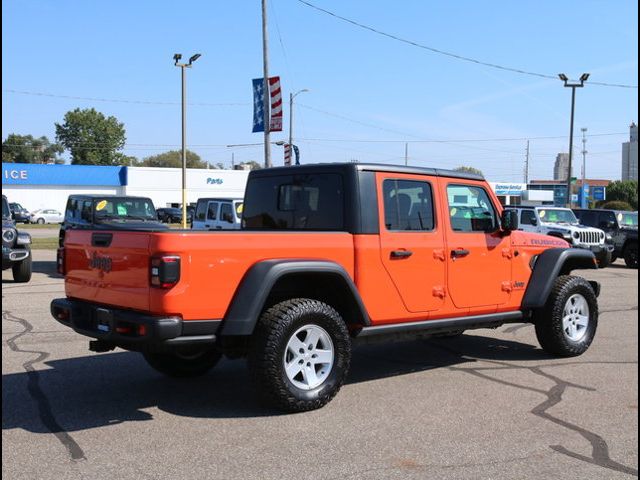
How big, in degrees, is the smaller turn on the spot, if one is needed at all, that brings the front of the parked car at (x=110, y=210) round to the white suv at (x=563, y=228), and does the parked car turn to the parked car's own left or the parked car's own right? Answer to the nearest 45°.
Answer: approximately 45° to the parked car's own left

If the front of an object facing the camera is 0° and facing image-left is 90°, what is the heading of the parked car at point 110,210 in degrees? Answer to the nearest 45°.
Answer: approximately 315°

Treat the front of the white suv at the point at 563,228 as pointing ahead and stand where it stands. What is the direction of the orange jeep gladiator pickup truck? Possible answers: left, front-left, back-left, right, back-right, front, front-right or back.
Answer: front-right

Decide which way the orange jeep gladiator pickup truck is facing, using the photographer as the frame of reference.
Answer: facing away from the viewer and to the right of the viewer

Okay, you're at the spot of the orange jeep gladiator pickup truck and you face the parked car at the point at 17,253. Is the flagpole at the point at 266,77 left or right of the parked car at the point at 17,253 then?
right

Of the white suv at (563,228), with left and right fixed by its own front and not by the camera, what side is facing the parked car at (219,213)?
right

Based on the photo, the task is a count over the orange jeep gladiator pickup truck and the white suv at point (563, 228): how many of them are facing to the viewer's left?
0

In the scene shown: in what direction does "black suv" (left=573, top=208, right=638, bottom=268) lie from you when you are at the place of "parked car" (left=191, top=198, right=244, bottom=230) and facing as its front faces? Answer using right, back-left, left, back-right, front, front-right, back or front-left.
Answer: front-left

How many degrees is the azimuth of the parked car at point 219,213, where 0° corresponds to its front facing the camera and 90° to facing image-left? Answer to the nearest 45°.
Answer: approximately 315°

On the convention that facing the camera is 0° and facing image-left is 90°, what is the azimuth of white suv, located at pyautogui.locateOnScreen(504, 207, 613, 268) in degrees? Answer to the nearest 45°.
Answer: approximately 315°

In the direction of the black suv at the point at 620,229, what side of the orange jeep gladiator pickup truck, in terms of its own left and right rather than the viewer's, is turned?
front

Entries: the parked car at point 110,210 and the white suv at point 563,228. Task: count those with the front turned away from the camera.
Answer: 0

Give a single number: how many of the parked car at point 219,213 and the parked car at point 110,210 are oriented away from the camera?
0
